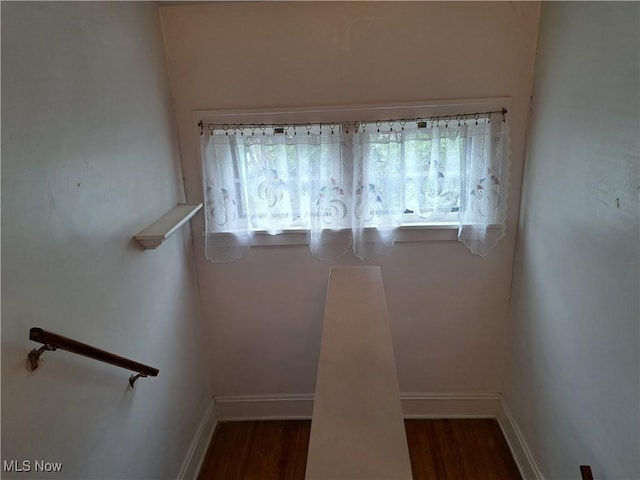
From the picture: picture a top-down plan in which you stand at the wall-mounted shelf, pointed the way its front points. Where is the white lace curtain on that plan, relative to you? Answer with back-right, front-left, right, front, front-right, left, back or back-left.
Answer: front

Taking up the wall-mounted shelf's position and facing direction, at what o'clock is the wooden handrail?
The wooden handrail is roughly at 4 o'clock from the wall-mounted shelf.

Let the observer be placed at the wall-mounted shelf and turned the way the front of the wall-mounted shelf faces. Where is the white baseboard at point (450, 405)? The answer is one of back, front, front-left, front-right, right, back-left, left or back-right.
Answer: front

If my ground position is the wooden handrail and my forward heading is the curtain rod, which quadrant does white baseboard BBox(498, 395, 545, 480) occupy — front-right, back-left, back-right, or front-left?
front-right

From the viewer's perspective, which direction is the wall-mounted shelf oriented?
to the viewer's right

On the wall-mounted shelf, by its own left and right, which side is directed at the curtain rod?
front

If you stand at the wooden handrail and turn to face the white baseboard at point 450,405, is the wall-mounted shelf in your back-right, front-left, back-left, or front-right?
front-left
